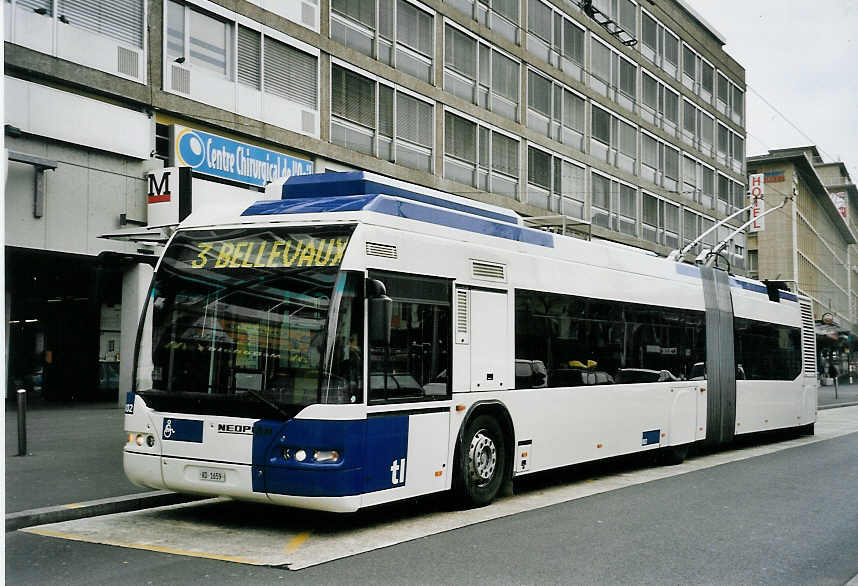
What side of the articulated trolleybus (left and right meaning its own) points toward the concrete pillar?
right

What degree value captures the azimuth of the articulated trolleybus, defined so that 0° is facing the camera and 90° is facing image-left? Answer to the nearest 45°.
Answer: approximately 45°
